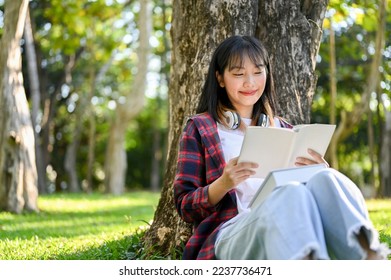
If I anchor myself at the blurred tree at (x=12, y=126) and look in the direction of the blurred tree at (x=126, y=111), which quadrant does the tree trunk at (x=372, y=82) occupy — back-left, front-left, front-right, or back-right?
front-right

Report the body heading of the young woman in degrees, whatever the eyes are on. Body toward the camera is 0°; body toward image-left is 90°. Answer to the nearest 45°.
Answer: approximately 315°

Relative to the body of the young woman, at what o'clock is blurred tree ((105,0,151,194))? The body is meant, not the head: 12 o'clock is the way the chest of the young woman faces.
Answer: The blurred tree is roughly at 7 o'clock from the young woman.

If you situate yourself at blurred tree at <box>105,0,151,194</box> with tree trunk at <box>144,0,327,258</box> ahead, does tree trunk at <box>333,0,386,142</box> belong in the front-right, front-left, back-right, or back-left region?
front-left

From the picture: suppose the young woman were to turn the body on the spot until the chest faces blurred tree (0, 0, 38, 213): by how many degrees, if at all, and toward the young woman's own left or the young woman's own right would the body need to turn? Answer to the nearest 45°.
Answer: approximately 180°

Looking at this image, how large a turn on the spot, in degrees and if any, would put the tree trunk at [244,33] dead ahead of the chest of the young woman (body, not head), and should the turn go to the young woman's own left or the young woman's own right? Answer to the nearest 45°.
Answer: approximately 135° to the young woman's own left

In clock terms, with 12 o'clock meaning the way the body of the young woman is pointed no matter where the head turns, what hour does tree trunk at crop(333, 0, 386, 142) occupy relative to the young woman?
The tree trunk is roughly at 8 o'clock from the young woman.
